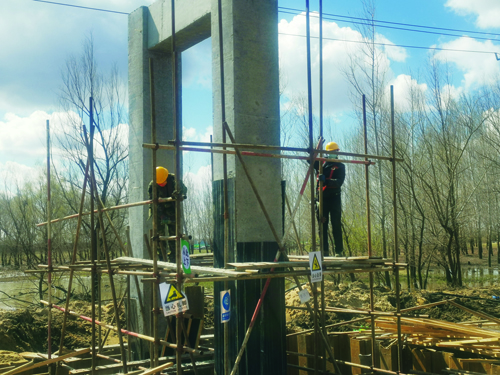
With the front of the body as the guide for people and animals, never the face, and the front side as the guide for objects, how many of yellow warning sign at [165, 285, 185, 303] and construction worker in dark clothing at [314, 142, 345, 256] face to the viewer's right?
0

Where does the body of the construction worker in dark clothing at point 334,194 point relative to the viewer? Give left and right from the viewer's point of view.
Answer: facing the viewer and to the left of the viewer

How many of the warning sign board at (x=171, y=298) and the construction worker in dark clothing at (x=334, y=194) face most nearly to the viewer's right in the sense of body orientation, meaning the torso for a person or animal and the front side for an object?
0

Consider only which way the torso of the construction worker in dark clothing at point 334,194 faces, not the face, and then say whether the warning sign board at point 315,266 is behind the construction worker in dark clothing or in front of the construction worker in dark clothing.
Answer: in front

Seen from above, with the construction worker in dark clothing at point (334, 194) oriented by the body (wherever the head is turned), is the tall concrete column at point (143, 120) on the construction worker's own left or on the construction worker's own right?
on the construction worker's own right
